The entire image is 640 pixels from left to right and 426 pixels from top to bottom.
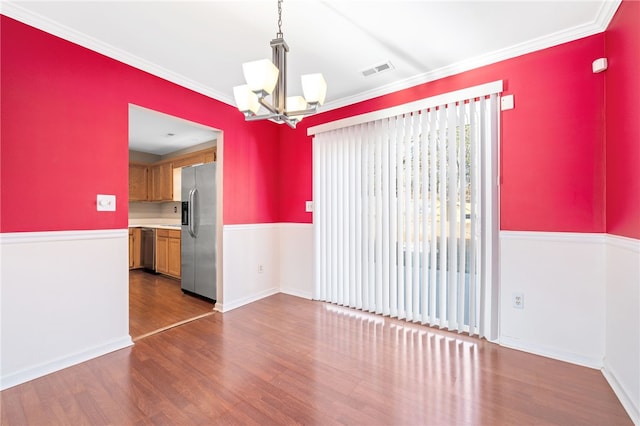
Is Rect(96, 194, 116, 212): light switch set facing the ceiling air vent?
no

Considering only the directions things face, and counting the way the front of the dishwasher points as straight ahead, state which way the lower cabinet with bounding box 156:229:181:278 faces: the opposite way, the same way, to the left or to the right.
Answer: the same way

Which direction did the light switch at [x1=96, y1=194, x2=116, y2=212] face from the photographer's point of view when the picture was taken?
facing the viewer

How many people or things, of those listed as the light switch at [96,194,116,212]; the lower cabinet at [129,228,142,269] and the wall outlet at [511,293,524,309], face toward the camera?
3

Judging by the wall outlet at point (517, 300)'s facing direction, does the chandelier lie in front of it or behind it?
in front

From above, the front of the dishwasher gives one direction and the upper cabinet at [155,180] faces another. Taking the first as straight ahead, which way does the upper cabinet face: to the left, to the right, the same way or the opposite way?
the same way

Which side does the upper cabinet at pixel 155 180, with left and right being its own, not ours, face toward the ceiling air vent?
left

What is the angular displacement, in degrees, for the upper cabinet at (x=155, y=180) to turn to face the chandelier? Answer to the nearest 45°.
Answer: approximately 45° to its left

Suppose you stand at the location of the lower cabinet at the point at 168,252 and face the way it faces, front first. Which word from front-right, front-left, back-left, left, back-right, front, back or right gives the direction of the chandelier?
front-left

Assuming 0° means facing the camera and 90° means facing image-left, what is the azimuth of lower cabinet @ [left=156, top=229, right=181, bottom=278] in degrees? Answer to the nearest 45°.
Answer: approximately 45°

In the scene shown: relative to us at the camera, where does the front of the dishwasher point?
facing the viewer and to the left of the viewer

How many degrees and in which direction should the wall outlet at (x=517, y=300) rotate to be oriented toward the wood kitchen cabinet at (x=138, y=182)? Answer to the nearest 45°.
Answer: approximately 90° to its right

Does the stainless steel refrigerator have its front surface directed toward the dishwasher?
no

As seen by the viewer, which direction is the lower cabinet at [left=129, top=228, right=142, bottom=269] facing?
toward the camera

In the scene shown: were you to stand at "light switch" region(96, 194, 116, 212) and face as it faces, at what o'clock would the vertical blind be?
The vertical blind is roughly at 10 o'clock from the light switch.

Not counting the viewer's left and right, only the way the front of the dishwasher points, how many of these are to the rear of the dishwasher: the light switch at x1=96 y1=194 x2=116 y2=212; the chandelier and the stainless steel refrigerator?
0

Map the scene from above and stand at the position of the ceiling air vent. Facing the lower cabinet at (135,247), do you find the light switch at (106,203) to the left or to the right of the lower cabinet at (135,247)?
left
